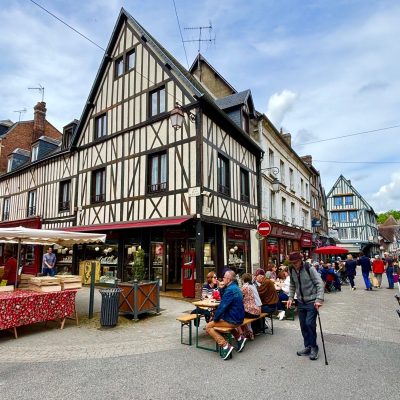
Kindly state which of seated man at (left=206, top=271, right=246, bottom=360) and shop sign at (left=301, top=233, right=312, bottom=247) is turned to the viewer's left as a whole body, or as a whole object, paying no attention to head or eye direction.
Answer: the seated man

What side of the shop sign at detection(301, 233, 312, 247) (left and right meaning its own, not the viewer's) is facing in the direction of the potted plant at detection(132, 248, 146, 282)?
front

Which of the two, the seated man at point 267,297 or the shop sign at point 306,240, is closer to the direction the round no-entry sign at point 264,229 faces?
the seated man

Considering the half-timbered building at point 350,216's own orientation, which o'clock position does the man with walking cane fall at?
The man with walking cane is roughly at 12 o'clock from the half-timbered building.

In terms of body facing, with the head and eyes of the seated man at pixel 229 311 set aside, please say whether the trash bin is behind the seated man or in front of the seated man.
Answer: in front

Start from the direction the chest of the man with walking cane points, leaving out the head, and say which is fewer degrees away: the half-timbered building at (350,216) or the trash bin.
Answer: the trash bin

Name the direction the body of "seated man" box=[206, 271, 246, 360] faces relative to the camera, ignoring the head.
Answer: to the viewer's left

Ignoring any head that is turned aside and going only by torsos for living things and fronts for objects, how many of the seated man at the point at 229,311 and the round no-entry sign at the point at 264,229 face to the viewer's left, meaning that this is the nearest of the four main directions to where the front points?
1
